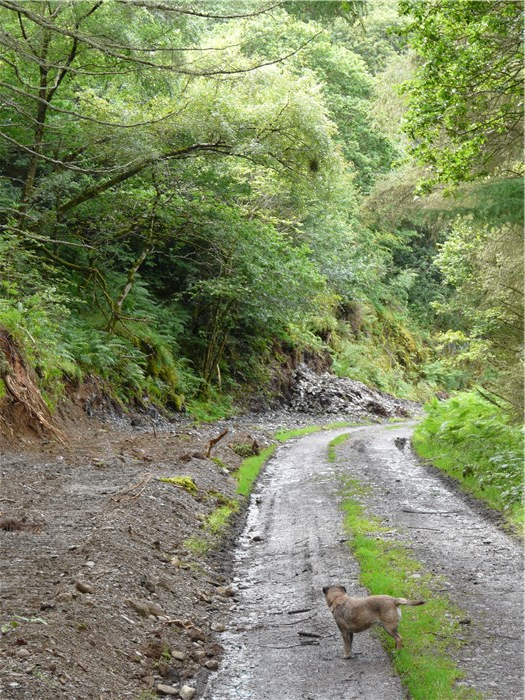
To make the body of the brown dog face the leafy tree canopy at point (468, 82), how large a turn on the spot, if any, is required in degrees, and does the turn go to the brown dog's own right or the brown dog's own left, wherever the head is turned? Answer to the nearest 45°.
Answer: approximately 90° to the brown dog's own right

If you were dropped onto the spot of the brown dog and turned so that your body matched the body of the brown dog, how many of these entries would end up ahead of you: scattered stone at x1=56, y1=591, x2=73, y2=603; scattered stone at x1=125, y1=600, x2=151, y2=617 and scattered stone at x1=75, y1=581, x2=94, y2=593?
3

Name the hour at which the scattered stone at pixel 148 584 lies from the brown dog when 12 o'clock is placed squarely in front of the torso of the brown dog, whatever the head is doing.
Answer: The scattered stone is roughly at 1 o'clock from the brown dog.

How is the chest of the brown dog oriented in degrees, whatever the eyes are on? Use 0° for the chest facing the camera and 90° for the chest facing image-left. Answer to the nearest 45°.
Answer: approximately 90°

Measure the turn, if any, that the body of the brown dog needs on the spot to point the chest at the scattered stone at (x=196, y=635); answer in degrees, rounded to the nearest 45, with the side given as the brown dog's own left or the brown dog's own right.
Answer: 0° — it already faces it

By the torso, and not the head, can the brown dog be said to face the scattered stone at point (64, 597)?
yes

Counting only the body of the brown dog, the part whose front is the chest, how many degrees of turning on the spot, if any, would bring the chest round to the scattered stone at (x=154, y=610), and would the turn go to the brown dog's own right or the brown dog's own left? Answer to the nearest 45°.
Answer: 0° — it already faces it

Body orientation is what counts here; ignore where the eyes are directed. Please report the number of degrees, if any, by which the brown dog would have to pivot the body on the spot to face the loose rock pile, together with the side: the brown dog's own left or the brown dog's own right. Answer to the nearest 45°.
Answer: approximately 90° to the brown dog's own right

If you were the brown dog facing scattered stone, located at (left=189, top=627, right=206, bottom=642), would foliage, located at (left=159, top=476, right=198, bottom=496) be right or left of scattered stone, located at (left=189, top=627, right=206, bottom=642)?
right

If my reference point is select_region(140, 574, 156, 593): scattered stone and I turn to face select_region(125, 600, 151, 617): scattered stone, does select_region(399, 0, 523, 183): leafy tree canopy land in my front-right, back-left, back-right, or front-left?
back-left

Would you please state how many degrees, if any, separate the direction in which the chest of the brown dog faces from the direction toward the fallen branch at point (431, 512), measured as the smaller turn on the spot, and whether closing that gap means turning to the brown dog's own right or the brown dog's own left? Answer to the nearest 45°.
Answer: approximately 90° to the brown dog's own right

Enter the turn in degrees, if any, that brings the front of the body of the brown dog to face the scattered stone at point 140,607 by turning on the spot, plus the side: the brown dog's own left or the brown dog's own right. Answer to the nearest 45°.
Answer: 0° — it already faces it
